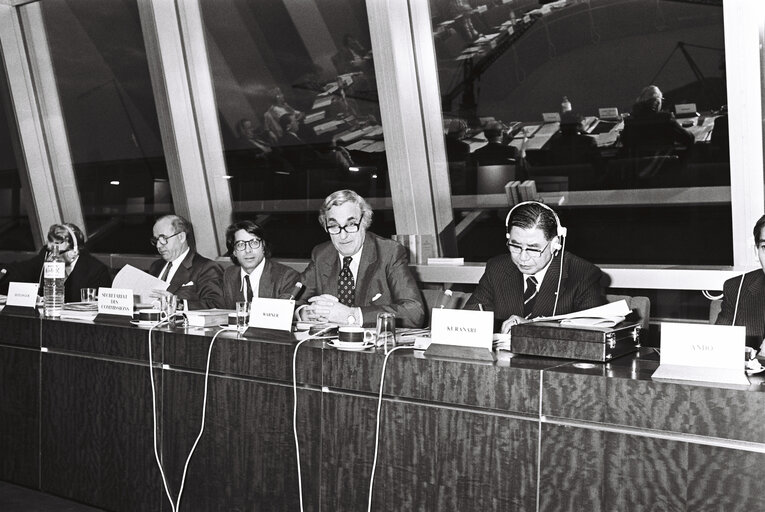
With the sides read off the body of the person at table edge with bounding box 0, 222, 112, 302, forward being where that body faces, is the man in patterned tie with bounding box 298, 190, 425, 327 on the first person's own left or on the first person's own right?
on the first person's own left

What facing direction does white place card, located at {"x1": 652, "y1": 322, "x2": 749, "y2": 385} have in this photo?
toward the camera

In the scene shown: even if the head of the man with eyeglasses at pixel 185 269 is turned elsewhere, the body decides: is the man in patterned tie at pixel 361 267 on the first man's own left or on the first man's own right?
on the first man's own left

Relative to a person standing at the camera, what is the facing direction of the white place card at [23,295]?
facing the viewer

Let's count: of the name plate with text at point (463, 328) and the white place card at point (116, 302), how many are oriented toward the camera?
2

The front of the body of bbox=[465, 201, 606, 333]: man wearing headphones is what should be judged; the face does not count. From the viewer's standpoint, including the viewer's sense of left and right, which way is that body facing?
facing the viewer and to the left of the viewer
